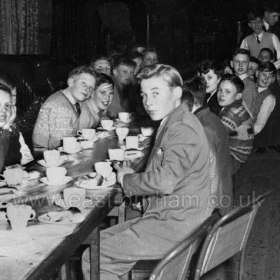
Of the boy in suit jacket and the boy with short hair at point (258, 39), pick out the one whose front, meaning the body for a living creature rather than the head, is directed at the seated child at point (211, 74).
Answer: the boy with short hair

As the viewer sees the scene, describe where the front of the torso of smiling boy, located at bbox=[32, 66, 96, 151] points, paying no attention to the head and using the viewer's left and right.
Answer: facing the viewer and to the right of the viewer

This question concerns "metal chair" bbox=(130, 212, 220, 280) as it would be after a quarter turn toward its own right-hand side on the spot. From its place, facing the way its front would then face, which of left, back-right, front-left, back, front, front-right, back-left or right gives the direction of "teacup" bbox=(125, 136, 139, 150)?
front

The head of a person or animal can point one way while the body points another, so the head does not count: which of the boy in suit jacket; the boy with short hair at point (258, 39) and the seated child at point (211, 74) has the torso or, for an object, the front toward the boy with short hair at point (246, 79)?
the boy with short hair at point (258, 39)

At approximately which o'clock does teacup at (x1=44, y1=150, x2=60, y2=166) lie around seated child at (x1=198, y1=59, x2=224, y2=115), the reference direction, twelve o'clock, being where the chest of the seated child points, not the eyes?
The teacup is roughly at 11 o'clock from the seated child.

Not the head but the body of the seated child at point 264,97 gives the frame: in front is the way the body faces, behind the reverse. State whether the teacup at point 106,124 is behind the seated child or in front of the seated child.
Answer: in front

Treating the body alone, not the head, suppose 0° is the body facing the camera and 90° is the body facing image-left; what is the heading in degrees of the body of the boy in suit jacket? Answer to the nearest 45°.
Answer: approximately 90°

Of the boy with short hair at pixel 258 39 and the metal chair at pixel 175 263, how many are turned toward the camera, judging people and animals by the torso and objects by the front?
1

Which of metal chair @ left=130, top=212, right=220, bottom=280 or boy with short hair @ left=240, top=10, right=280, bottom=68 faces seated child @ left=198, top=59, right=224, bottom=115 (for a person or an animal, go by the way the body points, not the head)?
the boy with short hair

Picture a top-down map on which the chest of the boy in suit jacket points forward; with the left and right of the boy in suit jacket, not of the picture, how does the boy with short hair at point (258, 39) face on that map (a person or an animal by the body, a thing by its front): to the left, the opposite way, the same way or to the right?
to the left

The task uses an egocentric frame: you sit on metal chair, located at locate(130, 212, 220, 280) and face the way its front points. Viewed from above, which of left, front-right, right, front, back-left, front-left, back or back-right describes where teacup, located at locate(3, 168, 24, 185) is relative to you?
front-right

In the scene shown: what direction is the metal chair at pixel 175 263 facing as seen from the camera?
to the viewer's left

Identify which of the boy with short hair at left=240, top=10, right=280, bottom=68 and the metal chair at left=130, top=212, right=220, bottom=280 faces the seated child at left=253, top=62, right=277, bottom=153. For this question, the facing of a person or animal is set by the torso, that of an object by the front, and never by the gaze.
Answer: the boy with short hair

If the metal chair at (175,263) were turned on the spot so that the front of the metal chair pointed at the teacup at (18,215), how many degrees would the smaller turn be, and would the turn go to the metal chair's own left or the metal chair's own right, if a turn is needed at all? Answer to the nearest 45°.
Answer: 0° — it already faces it

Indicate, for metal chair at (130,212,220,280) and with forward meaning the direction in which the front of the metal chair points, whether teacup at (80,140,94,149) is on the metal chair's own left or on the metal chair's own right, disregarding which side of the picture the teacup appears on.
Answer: on the metal chair's own right

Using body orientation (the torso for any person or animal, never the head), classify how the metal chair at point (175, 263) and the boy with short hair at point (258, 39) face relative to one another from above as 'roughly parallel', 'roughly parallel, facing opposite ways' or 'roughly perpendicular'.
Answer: roughly perpendicular

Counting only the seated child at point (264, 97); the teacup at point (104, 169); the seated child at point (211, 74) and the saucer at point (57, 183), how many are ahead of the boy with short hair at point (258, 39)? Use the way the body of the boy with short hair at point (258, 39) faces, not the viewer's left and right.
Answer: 4
